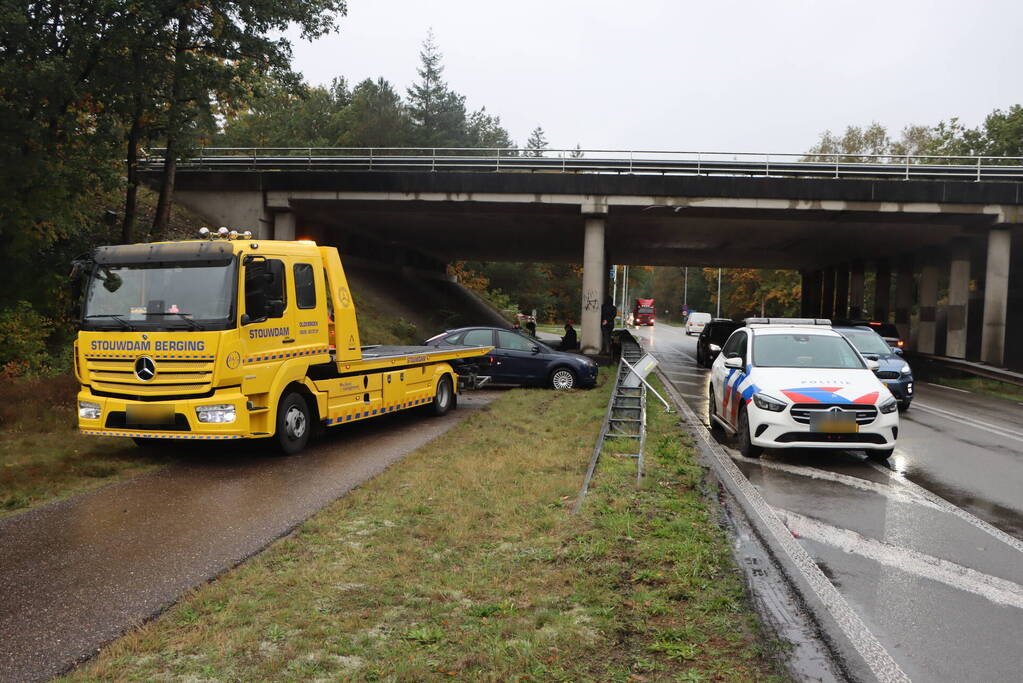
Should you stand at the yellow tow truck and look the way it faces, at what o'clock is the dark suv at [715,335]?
The dark suv is roughly at 6 o'clock from the yellow tow truck.

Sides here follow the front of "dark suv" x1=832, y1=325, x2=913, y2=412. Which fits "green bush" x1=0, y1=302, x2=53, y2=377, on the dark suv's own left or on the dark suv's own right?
on the dark suv's own right

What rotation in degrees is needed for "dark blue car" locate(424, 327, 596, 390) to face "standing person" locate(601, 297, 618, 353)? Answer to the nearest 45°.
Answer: approximately 90° to its left

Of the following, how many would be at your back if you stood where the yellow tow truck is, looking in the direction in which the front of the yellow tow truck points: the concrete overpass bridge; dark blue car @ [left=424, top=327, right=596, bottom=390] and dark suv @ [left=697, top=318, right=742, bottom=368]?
3

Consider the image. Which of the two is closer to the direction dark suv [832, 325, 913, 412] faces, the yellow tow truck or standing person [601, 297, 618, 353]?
the yellow tow truck

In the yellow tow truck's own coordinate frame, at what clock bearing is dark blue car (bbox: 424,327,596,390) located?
The dark blue car is roughly at 6 o'clock from the yellow tow truck.

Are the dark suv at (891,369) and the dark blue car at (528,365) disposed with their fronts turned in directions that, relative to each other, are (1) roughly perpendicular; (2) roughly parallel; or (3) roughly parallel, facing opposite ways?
roughly perpendicular

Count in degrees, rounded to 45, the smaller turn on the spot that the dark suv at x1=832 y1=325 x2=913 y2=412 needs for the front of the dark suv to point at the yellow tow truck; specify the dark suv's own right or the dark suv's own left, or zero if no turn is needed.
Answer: approximately 90° to the dark suv's own right

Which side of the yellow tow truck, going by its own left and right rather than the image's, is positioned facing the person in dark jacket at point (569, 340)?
back

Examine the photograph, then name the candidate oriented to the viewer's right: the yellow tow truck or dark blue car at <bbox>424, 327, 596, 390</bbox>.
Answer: the dark blue car

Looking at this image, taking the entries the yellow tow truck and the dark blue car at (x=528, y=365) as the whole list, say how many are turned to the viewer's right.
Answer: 1

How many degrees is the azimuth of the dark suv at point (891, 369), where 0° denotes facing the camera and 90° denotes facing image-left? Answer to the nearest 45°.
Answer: approximately 315°

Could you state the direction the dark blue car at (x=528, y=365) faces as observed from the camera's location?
facing to the right of the viewer

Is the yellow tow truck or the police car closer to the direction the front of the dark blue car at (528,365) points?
the police car

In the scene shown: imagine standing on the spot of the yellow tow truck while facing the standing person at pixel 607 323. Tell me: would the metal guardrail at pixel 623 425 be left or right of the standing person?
right
